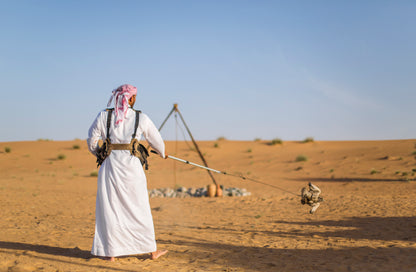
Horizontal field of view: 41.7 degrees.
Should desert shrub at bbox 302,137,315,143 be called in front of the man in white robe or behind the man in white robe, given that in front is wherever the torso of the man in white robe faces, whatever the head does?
in front

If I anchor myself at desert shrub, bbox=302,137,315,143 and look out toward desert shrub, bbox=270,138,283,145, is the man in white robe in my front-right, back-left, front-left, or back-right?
front-left

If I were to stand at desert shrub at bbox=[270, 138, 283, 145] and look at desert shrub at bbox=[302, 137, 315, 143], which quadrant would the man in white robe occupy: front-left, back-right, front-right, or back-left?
back-right

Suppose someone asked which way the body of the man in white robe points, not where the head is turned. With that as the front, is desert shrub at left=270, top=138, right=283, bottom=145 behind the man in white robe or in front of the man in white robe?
in front

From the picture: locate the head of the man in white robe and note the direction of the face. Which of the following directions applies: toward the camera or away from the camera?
away from the camera

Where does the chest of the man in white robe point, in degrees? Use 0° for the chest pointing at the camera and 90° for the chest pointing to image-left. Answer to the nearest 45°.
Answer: approximately 180°

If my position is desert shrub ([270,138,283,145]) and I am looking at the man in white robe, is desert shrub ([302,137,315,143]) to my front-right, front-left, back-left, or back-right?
back-left
